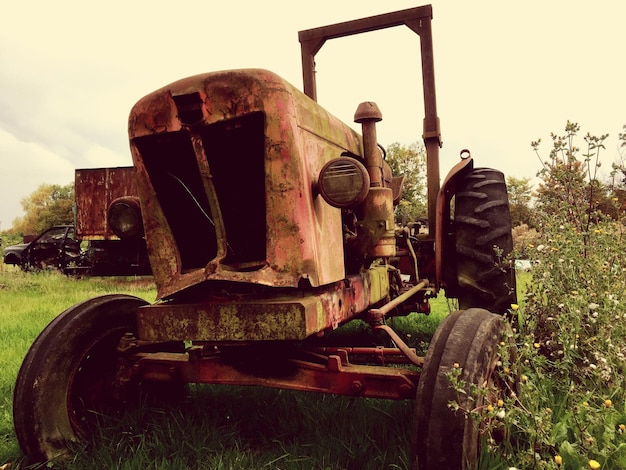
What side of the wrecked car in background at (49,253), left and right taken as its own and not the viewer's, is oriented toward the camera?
left

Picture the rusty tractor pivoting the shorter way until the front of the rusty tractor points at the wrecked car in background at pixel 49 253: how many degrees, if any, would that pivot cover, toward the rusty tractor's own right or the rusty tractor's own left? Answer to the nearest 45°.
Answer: approximately 90° to the rusty tractor's own right

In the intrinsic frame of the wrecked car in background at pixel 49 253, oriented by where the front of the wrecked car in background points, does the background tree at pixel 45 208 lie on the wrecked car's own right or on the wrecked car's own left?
on the wrecked car's own right

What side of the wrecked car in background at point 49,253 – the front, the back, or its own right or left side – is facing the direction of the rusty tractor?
left

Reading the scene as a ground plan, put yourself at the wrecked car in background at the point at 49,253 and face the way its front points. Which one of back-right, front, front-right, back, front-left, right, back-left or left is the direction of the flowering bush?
left

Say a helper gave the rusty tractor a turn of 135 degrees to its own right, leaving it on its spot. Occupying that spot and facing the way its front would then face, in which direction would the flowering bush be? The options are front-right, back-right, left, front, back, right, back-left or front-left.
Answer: right

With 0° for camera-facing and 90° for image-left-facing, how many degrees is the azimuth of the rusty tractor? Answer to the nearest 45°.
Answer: approximately 45°
